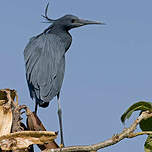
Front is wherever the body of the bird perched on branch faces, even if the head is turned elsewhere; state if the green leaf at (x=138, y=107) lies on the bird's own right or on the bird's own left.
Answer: on the bird's own right

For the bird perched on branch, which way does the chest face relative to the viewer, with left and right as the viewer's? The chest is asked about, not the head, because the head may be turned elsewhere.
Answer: facing away from the viewer and to the right of the viewer

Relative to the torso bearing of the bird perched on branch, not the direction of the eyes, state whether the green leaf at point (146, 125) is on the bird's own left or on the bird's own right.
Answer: on the bird's own right
